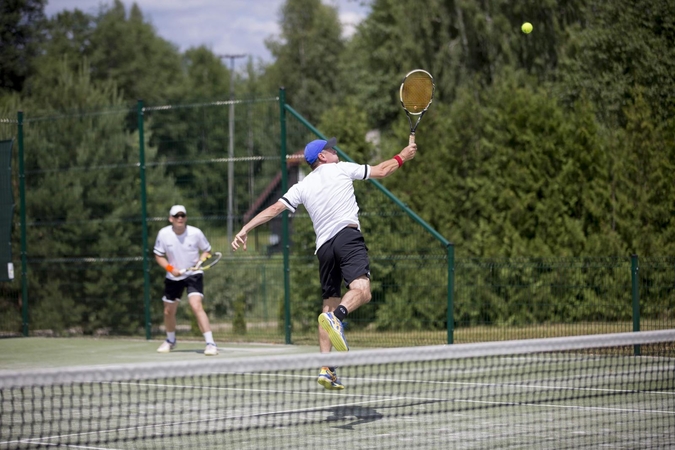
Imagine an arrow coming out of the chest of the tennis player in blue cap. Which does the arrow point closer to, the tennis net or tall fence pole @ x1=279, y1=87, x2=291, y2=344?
the tall fence pole

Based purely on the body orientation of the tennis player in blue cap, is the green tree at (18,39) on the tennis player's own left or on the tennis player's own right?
on the tennis player's own left

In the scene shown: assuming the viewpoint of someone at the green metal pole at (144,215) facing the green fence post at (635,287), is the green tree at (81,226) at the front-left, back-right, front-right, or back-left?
back-left

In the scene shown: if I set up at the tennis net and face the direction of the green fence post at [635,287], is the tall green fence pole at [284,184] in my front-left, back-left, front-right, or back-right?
front-left

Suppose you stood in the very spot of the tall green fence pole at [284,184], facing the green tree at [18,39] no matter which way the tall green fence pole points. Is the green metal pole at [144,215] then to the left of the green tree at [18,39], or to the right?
left

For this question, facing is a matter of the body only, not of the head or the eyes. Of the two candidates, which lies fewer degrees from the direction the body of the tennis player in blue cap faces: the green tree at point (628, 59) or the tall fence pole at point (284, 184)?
the green tree

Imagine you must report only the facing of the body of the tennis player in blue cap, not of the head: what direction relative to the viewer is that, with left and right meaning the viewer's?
facing away from the viewer and to the right of the viewer

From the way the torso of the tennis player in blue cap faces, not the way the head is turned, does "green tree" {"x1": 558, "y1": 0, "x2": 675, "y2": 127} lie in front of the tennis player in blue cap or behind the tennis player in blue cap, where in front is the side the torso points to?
in front

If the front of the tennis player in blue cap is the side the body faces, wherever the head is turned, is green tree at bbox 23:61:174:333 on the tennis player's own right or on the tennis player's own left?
on the tennis player's own left

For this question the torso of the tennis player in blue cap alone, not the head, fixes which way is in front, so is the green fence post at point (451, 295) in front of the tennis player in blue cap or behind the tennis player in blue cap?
in front

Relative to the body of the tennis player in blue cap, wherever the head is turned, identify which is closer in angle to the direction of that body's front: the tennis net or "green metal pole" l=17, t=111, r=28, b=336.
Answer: the green metal pole

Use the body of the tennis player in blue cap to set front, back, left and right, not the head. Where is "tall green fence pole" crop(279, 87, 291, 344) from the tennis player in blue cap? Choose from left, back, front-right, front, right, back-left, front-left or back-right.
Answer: front-left

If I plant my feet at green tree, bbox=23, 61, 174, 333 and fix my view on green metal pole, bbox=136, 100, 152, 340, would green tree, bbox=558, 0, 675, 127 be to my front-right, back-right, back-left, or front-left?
front-left
